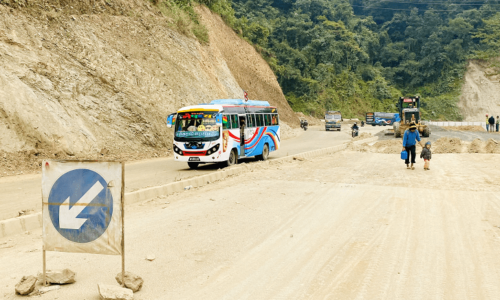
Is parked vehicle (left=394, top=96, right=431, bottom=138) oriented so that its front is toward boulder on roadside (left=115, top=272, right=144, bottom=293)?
yes

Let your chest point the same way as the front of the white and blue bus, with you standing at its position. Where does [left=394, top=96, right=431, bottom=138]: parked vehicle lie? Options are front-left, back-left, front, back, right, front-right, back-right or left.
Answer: back

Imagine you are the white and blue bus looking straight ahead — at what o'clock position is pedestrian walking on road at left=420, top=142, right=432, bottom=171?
The pedestrian walking on road is roughly at 8 o'clock from the white and blue bus.

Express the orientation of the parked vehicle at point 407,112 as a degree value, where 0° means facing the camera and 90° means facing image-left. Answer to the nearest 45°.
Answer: approximately 0°

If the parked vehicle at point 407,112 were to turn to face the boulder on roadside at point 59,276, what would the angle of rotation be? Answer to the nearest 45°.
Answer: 0° — it already faces it

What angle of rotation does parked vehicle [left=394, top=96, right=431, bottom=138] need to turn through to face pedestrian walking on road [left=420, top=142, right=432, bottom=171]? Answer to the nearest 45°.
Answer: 0° — it already faces them

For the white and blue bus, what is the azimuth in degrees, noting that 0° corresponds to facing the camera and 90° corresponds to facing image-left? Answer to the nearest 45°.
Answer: approximately 45°

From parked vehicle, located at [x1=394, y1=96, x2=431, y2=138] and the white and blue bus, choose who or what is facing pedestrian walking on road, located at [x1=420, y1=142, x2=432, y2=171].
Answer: the parked vehicle

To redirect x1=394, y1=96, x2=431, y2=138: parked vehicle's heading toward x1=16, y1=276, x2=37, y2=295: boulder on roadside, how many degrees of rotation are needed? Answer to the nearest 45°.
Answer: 0° — it already faces it

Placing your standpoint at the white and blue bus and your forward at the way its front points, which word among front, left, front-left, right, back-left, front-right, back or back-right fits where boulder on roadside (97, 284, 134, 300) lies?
front-left

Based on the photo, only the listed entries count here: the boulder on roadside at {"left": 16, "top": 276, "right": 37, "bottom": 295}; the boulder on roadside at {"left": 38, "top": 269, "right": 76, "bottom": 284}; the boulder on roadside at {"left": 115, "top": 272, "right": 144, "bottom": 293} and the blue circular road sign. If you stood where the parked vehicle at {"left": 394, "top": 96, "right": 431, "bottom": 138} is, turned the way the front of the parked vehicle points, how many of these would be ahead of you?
4
